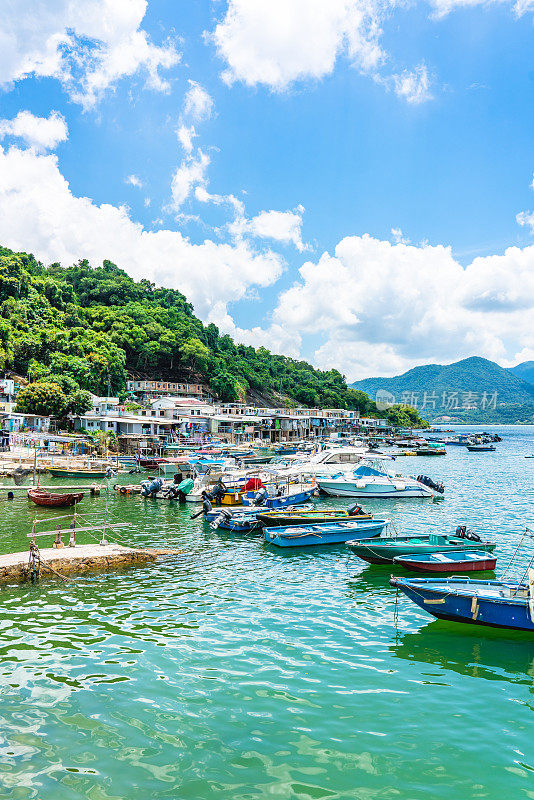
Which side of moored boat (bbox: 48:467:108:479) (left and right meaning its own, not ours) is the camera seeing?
left

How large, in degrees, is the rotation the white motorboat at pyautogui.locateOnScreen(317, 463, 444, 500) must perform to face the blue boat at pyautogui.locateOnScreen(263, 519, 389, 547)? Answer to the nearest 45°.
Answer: approximately 90° to its left

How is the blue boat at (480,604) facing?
to the viewer's left

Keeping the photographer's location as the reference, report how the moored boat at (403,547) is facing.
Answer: facing to the left of the viewer

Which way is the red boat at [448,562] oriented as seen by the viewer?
to the viewer's left

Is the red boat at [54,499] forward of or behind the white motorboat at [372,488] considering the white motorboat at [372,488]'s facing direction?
forward

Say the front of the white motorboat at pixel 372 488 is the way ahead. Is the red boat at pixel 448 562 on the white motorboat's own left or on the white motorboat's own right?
on the white motorboat's own left

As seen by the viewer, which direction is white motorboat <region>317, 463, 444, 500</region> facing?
to the viewer's left

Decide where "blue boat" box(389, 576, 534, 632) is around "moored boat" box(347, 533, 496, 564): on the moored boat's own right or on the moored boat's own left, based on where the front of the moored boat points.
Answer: on the moored boat's own left

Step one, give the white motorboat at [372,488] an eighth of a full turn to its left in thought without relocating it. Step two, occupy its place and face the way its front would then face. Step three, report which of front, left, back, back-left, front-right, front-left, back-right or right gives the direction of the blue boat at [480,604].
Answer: front-left

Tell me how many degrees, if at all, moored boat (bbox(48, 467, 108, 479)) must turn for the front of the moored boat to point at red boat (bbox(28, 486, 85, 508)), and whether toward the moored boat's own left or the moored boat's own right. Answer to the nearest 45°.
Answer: approximately 90° to the moored boat's own left

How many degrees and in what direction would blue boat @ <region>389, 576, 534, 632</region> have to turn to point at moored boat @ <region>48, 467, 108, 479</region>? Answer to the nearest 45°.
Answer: approximately 45° to its right
